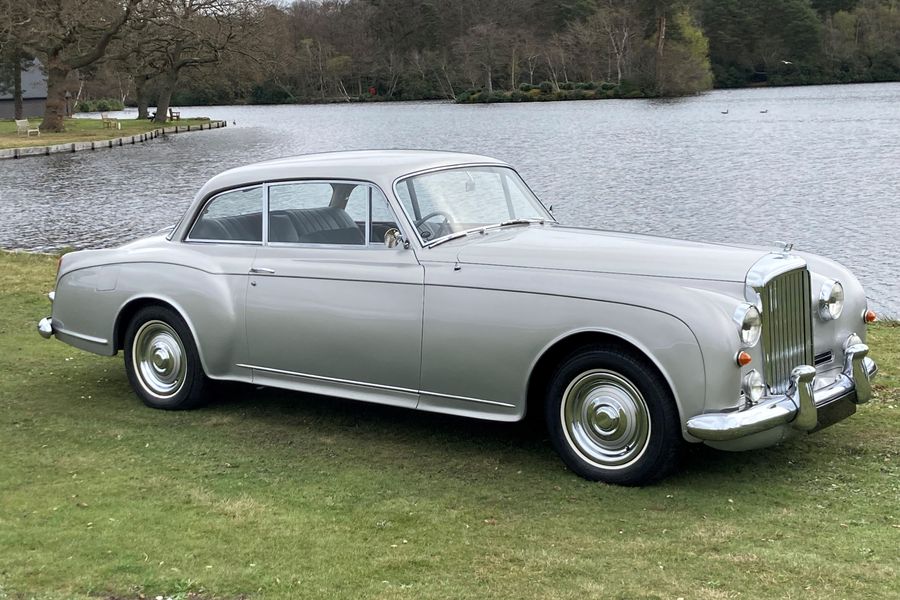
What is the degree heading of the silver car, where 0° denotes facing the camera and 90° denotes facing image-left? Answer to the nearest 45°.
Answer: approximately 315°
